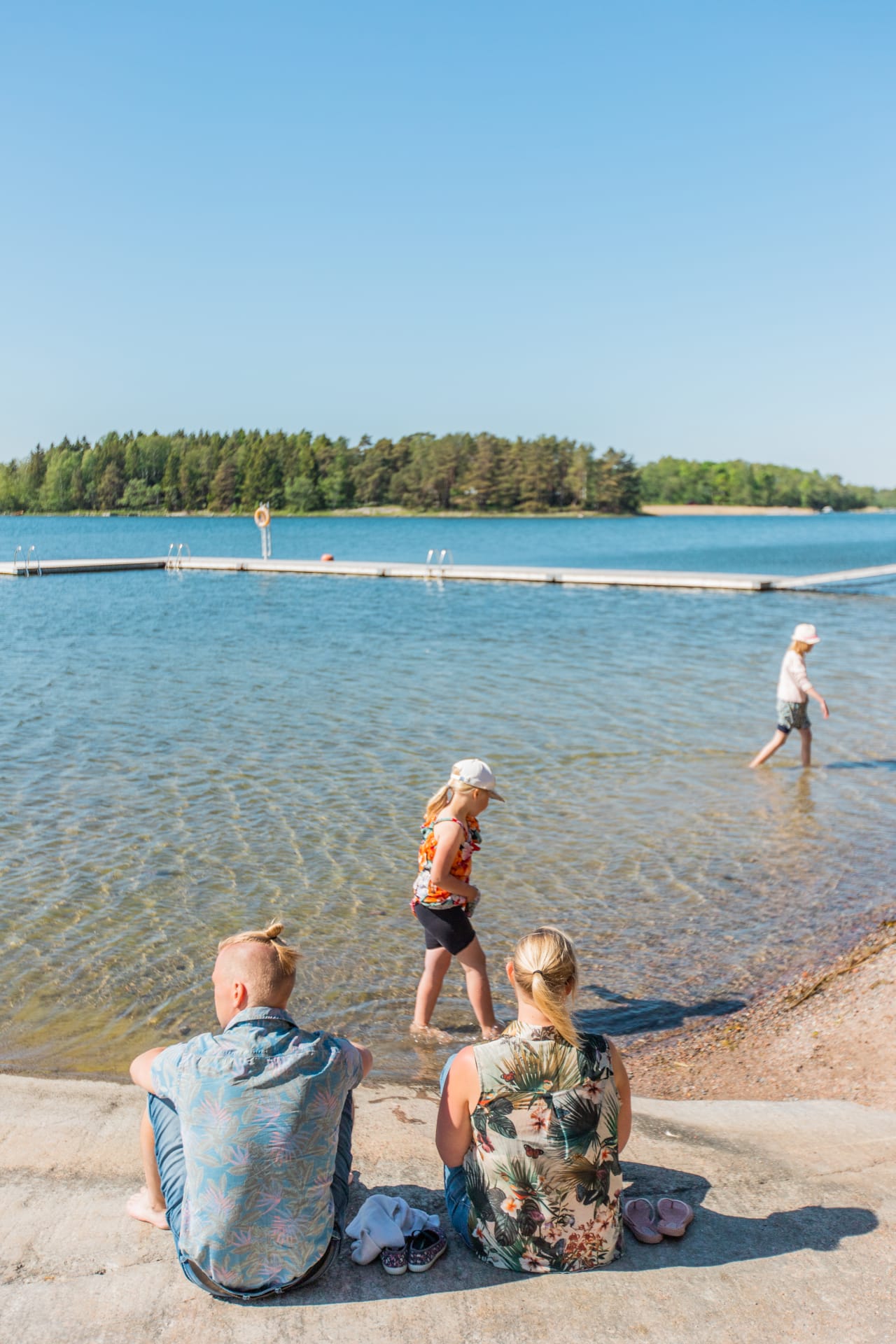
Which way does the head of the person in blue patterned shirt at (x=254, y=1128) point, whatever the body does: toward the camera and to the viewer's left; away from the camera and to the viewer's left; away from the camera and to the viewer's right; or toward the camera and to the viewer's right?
away from the camera and to the viewer's left

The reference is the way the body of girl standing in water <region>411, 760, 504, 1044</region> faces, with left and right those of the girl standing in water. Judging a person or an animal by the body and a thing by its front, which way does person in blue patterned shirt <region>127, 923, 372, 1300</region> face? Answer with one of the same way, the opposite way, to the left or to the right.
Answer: to the left

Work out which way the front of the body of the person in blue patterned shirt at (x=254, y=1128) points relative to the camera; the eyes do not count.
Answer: away from the camera

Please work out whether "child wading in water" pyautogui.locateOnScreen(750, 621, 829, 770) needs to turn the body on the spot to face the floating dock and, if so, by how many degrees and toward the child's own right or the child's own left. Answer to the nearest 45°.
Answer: approximately 90° to the child's own left

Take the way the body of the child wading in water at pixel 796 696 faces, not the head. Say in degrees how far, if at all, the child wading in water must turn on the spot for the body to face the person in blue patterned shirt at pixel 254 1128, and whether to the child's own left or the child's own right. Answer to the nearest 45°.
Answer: approximately 90° to the child's own right

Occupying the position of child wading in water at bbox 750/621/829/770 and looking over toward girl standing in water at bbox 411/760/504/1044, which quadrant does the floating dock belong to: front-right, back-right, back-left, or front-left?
back-right

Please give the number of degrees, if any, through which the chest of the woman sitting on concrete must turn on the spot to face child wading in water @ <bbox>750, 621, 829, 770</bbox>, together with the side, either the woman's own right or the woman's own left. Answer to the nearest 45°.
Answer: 0° — they already face them

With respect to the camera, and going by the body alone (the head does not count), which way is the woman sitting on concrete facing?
away from the camera

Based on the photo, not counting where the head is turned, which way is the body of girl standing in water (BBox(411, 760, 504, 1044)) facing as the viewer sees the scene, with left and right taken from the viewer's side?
facing to the right of the viewer

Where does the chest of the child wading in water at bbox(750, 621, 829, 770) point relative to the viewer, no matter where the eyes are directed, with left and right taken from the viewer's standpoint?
facing to the right of the viewer

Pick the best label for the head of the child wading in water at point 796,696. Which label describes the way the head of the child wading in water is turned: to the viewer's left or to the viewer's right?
to the viewer's right

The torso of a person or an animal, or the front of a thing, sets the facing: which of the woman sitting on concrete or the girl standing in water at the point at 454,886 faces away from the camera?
the woman sitting on concrete

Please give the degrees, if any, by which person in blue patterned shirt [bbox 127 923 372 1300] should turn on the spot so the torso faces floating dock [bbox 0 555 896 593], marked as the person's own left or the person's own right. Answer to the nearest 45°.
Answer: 0° — they already face it

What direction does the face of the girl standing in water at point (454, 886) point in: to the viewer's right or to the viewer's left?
to the viewer's right
